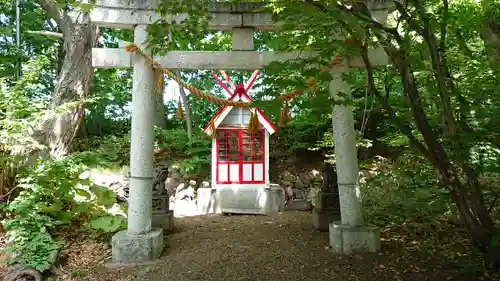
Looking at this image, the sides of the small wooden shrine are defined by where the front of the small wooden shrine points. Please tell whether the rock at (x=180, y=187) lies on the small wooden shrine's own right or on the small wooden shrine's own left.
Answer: on the small wooden shrine's own right

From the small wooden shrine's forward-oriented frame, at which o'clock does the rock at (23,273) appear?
The rock is roughly at 1 o'clock from the small wooden shrine.

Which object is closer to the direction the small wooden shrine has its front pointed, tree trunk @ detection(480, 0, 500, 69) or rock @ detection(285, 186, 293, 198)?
the tree trunk

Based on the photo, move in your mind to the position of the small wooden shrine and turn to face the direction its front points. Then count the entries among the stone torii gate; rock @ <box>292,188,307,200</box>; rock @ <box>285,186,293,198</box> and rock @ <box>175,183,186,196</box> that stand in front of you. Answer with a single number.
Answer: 1

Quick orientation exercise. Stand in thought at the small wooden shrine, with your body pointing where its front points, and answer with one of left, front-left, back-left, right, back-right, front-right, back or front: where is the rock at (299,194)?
back-left

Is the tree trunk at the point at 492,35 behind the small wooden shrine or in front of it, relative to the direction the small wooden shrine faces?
in front

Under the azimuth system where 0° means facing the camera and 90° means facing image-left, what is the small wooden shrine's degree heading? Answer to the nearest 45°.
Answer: approximately 0°

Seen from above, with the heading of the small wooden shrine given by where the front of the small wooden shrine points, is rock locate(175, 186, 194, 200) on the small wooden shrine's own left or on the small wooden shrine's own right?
on the small wooden shrine's own right

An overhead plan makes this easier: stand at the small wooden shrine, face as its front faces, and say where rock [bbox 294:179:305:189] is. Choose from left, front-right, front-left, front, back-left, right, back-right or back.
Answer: back-left

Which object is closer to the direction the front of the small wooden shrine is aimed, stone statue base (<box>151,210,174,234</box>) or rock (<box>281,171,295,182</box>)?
the stone statue base

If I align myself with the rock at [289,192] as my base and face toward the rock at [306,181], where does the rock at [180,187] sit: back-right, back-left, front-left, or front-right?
back-left

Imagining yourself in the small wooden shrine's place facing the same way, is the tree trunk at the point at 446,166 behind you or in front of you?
in front

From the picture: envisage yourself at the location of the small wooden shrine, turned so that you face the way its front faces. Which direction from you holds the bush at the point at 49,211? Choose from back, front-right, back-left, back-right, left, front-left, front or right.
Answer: front-right

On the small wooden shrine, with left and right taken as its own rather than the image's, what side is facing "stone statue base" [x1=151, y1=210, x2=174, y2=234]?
front
